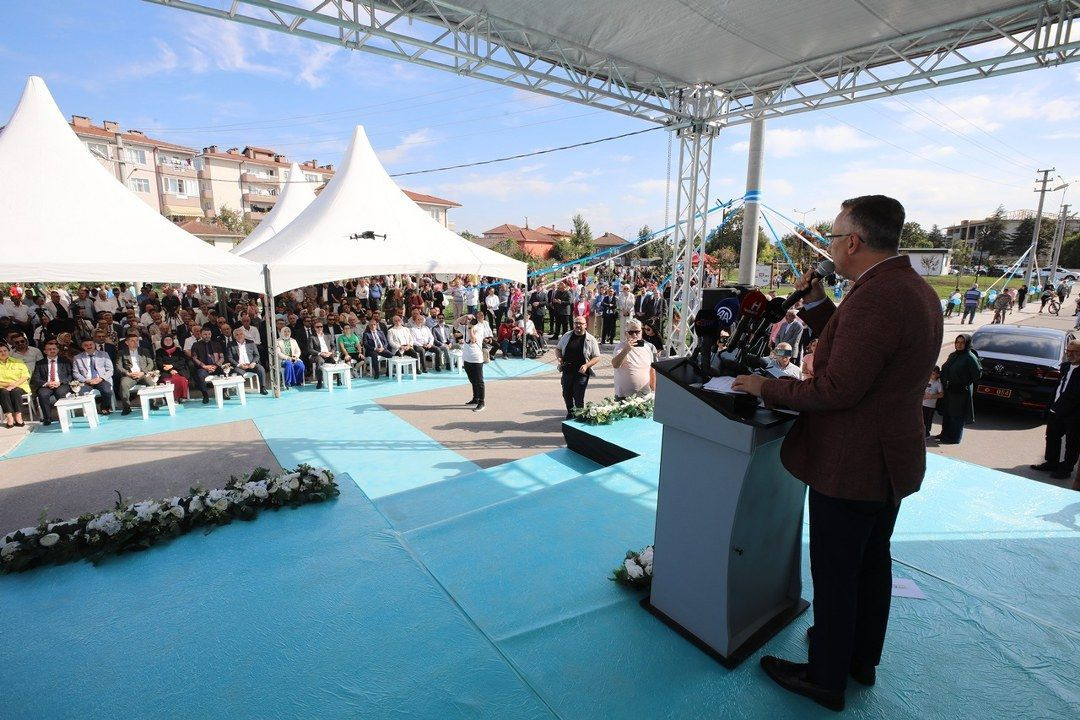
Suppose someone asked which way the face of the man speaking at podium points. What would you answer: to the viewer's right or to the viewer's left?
to the viewer's left

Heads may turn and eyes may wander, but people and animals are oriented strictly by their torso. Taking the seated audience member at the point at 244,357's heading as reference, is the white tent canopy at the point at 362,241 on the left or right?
on their left

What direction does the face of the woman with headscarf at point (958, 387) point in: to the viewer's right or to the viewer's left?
to the viewer's left

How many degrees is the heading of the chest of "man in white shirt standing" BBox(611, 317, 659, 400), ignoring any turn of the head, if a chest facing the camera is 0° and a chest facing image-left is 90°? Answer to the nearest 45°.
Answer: approximately 0°

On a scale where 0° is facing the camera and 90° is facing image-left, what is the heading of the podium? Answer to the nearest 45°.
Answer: approximately 135°

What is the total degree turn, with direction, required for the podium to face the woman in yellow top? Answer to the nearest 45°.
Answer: approximately 45° to its left

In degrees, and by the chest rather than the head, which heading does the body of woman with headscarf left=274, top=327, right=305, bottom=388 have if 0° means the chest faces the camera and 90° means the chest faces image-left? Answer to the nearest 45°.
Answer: approximately 315°

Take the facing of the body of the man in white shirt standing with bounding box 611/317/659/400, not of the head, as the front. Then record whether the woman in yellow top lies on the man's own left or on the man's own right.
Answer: on the man's own right

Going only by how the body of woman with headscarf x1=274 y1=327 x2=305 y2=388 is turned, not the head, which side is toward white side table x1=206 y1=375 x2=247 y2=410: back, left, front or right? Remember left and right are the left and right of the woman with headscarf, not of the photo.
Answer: right
